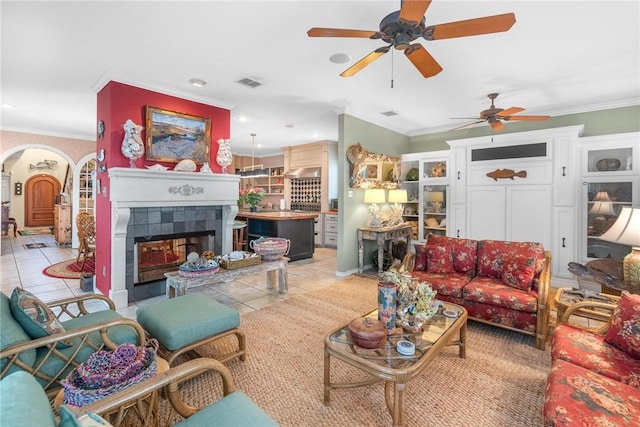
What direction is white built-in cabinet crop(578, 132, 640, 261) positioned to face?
toward the camera

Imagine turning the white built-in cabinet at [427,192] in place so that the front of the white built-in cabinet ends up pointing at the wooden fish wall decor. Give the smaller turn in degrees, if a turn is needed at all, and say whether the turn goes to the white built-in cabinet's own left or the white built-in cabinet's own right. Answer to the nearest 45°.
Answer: approximately 90° to the white built-in cabinet's own left

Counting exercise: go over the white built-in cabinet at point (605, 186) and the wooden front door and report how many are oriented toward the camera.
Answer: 2

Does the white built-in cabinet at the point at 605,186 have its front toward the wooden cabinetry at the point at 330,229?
no

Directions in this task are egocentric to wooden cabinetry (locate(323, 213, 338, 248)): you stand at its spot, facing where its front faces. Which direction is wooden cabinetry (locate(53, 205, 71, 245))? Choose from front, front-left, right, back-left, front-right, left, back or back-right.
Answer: front-right

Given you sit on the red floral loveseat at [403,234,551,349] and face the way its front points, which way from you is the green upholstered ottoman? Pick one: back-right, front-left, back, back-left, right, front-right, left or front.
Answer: front

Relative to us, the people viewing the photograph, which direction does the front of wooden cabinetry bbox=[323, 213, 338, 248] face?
facing the viewer and to the left of the viewer

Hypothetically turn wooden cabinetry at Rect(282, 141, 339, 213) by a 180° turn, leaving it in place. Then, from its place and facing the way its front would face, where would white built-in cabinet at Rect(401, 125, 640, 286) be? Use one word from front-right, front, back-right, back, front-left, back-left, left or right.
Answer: right

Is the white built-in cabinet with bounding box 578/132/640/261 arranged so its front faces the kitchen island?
no

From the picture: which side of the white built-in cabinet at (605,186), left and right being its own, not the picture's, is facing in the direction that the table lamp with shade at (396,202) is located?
right

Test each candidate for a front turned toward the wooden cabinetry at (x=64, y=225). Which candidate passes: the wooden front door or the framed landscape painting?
the wooden front door

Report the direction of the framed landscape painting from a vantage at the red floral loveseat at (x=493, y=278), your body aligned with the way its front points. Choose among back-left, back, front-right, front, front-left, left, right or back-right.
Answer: front-right

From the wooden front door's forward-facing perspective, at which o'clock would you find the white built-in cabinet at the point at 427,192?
The white built-in cabinet is roughly at 11 o'clock from the wooden front door.
